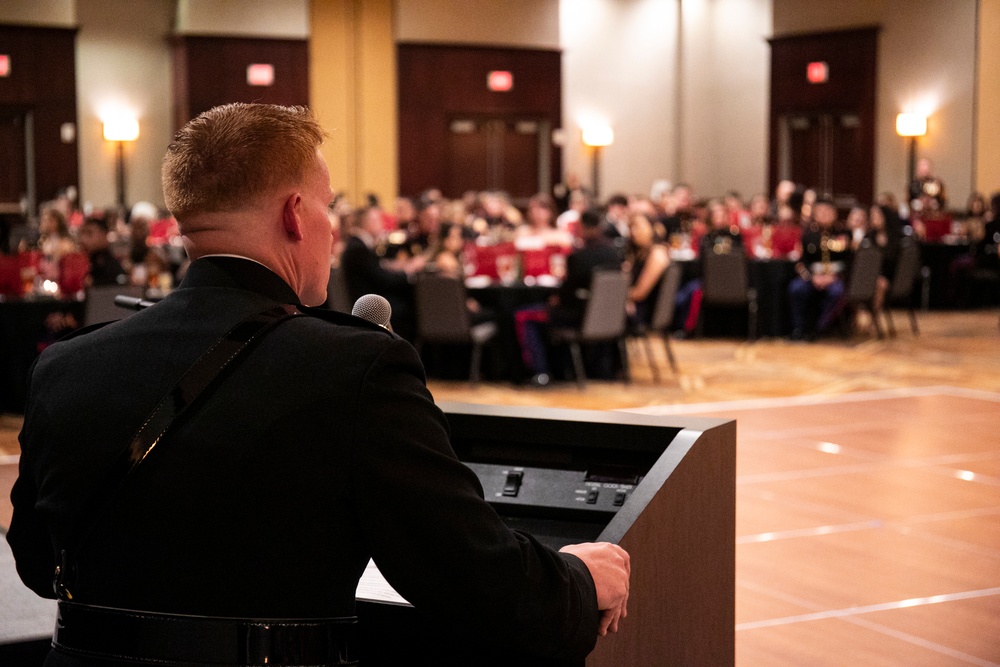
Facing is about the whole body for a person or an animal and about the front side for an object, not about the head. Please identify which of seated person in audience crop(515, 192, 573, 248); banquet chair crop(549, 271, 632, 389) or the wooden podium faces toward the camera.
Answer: the seated person in audience

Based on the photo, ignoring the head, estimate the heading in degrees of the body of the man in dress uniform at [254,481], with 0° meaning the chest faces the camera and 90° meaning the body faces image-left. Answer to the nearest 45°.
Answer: approximately 225°

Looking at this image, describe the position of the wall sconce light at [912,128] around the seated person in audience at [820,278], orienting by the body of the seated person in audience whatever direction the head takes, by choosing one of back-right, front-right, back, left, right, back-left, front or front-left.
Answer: back

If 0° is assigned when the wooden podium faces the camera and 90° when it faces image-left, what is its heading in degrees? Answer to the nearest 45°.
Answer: approximately 225°

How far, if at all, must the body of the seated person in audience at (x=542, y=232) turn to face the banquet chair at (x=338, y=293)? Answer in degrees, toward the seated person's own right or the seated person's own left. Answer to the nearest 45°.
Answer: approximately 45° to the seated person's own right

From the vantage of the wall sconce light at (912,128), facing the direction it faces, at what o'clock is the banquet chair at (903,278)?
The banquet chair is roughly at 12 o'clock from the wall sconce light.

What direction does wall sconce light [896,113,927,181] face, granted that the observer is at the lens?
facing the viewer

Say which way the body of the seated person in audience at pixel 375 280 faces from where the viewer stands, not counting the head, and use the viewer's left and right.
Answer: facing to the right of the viewer

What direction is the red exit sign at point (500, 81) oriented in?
toward the camera

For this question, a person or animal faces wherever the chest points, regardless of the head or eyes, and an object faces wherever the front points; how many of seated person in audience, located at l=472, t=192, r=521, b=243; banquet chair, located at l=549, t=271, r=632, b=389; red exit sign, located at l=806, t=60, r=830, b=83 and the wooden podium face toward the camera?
2

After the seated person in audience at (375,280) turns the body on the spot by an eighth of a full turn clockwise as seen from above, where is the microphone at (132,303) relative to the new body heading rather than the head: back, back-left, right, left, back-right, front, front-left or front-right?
front-right

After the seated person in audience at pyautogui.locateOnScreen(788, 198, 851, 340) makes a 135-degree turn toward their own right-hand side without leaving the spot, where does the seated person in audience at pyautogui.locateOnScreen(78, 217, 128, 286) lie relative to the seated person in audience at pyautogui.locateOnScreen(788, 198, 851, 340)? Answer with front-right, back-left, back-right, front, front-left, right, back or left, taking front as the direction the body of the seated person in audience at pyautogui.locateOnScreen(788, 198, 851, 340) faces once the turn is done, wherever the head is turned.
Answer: left

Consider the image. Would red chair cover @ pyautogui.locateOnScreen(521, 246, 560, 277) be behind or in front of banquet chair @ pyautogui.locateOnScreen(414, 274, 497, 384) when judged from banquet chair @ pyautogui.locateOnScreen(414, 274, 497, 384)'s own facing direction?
in front

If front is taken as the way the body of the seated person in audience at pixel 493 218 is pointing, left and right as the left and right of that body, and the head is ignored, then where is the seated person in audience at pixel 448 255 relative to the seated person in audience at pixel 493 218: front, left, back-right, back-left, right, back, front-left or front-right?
front
